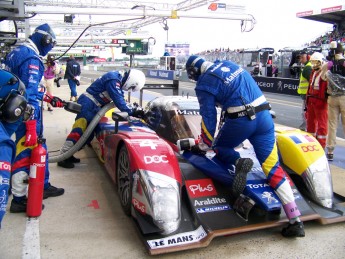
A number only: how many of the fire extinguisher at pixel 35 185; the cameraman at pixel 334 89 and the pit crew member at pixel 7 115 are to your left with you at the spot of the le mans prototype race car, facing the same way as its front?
1

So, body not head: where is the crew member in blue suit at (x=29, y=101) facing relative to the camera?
to the viewer's right

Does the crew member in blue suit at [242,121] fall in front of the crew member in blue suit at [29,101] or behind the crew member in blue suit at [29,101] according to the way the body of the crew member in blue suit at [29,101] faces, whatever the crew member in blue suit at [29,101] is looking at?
in front

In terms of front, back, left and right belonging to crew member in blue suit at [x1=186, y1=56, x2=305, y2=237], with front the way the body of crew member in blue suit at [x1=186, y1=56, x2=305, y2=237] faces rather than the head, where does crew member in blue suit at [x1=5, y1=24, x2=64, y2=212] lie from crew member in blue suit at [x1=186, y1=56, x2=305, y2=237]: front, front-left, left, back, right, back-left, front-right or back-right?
front-left

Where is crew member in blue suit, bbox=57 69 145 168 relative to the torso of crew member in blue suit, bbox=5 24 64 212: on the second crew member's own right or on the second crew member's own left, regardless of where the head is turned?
on the second crew member's own left

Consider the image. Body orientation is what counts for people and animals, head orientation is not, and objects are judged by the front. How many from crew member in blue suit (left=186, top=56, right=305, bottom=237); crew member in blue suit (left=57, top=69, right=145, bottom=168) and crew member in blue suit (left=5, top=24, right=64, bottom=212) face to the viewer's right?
2

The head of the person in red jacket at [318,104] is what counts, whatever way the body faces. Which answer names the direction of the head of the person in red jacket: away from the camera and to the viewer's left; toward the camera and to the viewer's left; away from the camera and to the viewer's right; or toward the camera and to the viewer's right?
toward the camera and to the viewer's left

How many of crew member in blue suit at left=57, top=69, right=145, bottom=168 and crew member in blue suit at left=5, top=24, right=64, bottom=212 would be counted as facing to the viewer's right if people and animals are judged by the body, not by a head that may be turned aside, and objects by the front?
2

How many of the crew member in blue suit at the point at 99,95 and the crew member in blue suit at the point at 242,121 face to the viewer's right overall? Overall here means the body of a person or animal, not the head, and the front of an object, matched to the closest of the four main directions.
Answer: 1

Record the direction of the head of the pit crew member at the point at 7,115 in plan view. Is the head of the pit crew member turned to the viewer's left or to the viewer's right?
to the viewer's right

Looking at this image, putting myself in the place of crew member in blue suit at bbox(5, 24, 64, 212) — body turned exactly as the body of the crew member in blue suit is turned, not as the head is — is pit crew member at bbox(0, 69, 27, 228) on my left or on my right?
on my right

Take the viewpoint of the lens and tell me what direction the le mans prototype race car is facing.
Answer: facing the viewer and to the right of the viewer

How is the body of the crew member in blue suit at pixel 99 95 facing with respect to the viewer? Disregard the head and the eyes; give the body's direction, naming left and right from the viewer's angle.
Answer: facing to the right of the viewer
